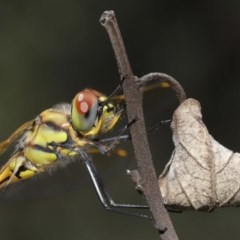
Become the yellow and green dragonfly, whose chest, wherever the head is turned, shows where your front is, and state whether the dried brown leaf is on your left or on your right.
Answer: on your left

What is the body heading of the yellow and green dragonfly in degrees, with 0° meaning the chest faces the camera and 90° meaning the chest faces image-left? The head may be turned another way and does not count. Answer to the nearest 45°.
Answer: approximately 270°
